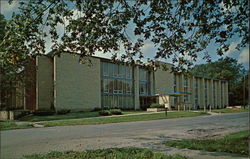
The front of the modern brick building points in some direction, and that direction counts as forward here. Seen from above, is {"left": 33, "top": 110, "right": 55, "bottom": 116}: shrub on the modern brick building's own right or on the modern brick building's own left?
on the modern brick building's own right
